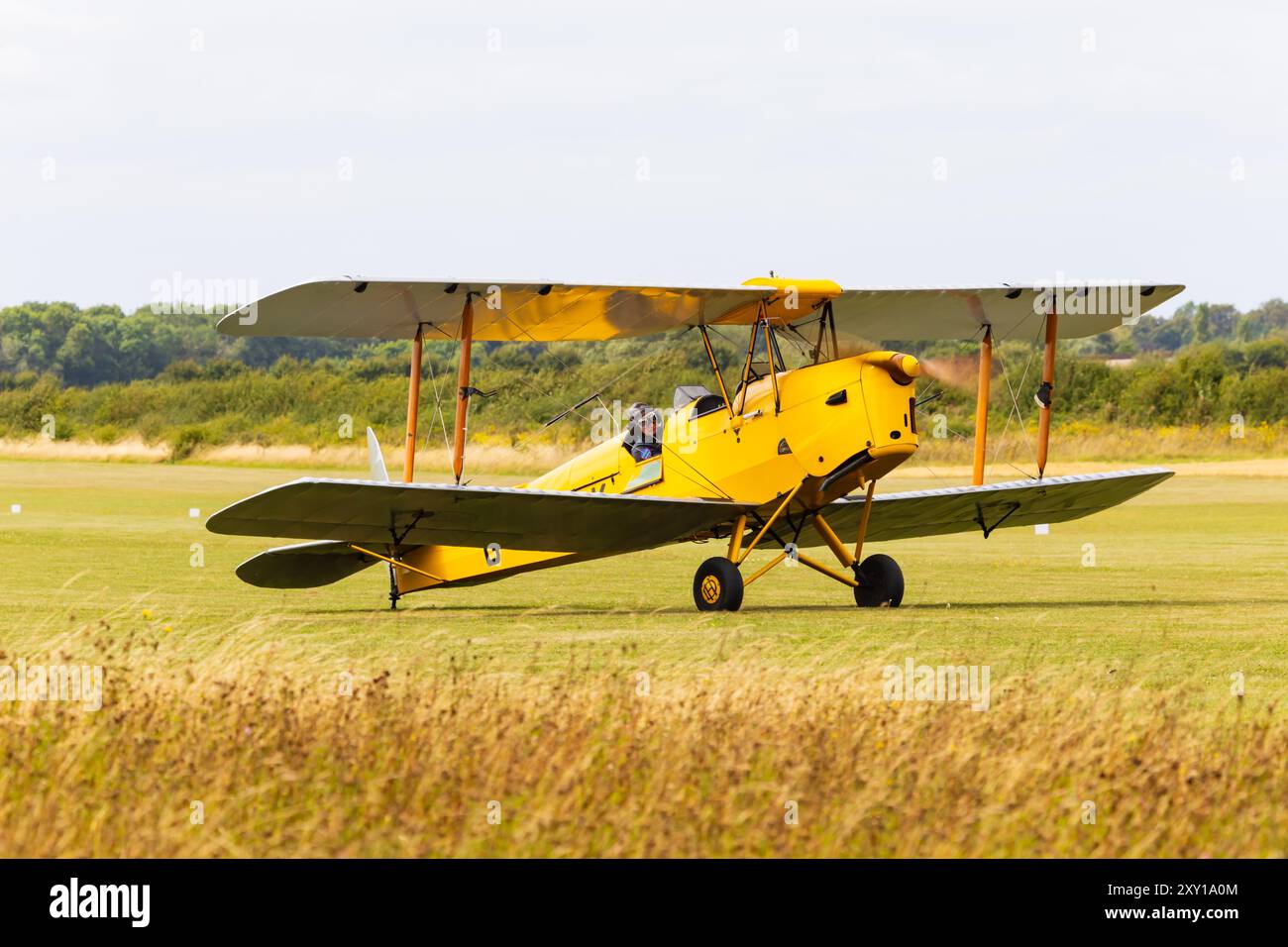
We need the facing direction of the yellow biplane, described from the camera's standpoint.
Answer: facing the viewer and to the right of the viewer
